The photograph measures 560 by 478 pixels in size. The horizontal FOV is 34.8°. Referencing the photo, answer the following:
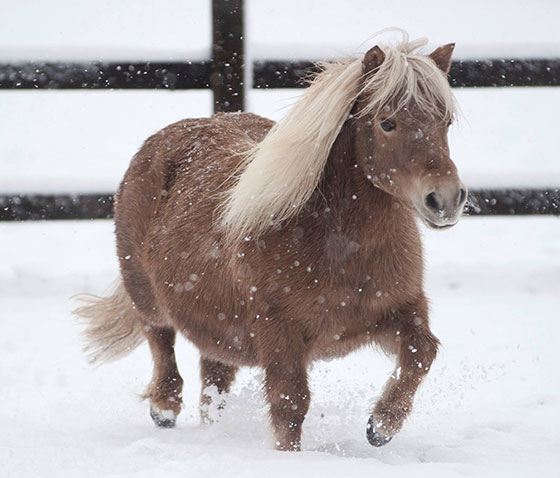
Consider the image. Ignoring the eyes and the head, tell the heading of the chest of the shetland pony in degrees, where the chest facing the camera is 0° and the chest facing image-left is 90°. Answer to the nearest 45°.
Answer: approximately 315°
